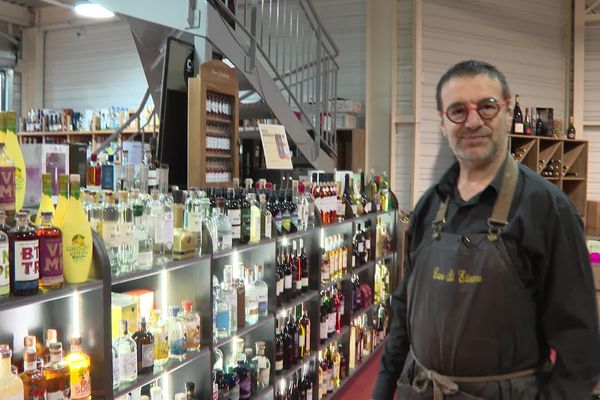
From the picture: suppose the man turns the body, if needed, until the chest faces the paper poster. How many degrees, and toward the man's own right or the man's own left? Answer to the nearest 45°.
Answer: approximately 90° to the man's own right

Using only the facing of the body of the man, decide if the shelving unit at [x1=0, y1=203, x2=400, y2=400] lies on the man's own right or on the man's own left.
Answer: on the man's own right

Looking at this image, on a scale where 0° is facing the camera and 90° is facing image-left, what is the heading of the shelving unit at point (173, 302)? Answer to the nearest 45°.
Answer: approximately 315°

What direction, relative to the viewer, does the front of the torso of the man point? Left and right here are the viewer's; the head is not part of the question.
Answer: facing the viewer and to the left of the viewer

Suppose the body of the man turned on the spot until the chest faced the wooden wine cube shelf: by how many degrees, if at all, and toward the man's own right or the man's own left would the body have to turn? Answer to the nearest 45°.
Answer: approximately 135° to the man's own right

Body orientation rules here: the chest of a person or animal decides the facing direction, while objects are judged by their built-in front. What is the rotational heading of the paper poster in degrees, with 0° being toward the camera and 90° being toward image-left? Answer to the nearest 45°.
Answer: approximately 0°

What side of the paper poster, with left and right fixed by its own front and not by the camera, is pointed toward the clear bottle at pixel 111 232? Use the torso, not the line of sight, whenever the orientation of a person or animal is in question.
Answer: front

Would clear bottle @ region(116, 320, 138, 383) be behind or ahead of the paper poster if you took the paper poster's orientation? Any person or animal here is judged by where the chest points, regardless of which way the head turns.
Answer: ahead

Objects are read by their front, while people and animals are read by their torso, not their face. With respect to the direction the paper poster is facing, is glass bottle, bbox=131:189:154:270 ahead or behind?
ahead

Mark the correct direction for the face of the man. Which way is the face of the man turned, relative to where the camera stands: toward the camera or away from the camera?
toward the camera

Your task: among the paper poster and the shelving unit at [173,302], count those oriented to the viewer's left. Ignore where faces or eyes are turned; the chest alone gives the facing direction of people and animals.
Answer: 0

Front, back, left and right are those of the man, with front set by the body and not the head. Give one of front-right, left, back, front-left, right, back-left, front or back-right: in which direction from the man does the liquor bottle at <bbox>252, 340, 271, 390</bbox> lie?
right
